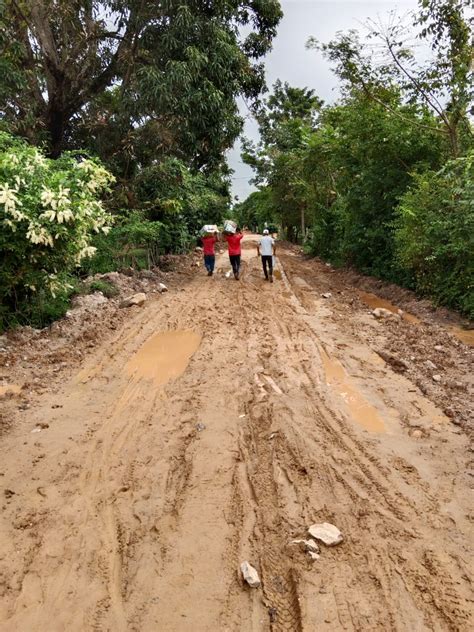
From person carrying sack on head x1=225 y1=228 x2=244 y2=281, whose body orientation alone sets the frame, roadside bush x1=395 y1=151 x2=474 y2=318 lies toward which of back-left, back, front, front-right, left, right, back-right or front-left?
back-right

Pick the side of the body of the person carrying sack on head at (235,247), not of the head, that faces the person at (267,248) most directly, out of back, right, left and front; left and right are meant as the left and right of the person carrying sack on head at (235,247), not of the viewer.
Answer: right

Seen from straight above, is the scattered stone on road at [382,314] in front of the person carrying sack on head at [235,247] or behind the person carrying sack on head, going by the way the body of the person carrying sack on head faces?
behind

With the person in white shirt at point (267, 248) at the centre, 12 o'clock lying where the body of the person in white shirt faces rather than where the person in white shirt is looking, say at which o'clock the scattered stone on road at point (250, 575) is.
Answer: The scattered stone on road is roughly at 6 o'clock from the person in white shirt.

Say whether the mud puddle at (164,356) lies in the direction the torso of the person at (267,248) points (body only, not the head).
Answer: no

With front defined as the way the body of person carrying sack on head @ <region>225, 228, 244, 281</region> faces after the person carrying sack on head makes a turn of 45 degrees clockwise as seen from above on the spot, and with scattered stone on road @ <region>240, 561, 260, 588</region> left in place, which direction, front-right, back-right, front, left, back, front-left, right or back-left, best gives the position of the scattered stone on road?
back-right

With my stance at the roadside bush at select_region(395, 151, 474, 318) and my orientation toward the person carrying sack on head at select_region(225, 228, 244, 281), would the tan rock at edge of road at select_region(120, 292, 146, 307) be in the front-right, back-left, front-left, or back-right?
front-left

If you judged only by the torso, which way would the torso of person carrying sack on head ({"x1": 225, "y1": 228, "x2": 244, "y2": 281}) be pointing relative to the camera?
away from the camera

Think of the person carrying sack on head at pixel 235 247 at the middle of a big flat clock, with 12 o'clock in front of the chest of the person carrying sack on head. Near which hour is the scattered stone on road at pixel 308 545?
The scattered stone on road is roughly at 6 o'clock from the person carrying sack on head.

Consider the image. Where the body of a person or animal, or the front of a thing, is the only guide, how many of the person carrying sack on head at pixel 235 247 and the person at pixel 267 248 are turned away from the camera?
2

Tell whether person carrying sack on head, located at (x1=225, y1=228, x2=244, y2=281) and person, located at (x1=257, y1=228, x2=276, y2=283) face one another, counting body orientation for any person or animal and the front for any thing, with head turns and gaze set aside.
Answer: no

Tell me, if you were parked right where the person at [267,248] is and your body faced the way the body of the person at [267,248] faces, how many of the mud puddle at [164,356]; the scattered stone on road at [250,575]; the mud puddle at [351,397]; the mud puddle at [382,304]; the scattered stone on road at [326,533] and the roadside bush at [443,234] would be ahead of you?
0

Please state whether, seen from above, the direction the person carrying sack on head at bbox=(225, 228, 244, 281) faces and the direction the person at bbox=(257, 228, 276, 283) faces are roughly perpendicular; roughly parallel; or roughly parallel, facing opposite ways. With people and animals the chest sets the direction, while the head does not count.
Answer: roughly parallel

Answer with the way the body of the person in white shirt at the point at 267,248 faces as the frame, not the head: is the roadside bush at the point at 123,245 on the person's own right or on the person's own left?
on the person's own left

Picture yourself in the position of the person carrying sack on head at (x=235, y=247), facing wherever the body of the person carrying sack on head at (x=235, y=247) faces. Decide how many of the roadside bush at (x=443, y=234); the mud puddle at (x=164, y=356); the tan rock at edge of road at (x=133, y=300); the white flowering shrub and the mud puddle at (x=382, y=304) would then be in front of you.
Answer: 0

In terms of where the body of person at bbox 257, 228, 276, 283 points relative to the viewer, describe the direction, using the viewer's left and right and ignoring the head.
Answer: facing away from the viewer

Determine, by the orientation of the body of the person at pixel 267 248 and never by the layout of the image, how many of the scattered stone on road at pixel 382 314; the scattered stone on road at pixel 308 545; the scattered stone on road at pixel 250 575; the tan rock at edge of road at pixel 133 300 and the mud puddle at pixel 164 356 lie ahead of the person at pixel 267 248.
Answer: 0

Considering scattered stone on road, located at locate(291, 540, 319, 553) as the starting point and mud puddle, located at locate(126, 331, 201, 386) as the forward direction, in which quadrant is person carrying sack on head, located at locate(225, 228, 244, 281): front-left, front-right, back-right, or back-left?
front-right

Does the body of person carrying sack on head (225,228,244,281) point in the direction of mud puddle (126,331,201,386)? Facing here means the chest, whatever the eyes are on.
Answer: no

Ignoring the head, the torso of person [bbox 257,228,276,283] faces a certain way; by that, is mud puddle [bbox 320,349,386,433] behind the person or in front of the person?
behind
